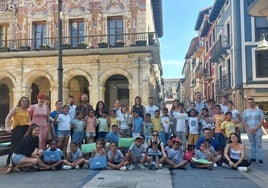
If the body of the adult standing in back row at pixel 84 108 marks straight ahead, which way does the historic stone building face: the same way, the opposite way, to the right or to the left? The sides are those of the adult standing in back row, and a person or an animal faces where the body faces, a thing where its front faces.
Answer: the same way

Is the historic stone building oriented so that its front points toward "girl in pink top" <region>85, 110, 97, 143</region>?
yes

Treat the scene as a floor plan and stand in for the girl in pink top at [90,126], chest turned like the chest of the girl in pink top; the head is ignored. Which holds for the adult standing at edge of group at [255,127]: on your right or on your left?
on your left

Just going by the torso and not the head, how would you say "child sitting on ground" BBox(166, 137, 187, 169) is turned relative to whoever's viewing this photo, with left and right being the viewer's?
facing the viewer

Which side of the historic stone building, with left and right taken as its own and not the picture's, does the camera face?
front

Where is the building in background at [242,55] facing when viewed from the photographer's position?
facing to the left of the viewer

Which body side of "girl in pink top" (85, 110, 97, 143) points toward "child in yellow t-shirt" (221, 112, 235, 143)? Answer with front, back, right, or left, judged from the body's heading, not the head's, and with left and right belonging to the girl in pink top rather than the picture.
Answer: left

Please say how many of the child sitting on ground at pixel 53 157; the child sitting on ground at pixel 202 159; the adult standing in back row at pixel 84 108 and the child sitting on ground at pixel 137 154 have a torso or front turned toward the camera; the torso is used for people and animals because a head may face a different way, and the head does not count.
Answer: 4

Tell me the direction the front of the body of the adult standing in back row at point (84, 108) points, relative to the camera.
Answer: toward the camera

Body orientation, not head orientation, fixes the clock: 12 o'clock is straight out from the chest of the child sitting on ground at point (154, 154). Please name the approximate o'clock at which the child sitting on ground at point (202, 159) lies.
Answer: the child sitting on ground at point (202, 159) is roughly at 9 o'clock from the child sitting on ground at point (154, 154).

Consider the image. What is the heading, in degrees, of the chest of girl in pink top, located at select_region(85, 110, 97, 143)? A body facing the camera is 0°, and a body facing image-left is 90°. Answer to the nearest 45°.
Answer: approximately 0°

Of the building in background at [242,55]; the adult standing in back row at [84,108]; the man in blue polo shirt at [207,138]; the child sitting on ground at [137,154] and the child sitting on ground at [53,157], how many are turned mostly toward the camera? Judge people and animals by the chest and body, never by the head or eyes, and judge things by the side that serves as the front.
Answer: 4

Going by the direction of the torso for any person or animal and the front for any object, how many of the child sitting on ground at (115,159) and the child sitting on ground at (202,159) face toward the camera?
2

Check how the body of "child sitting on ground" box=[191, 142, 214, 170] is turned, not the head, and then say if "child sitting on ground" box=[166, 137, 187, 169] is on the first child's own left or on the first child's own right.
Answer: on the first child's own right

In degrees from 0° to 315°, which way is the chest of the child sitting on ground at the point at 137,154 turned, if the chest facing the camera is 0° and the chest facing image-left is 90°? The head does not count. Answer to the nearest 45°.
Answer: approximately 0°

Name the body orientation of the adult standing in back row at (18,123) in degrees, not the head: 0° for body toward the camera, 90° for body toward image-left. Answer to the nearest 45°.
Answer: approximately 315°
